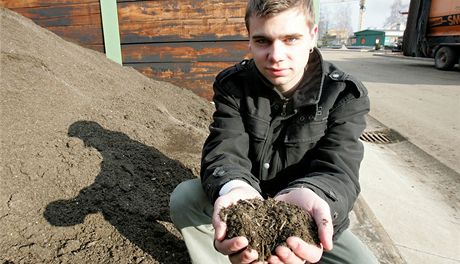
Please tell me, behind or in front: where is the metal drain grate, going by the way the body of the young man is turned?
behind

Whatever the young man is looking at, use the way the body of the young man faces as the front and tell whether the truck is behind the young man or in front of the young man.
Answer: behind

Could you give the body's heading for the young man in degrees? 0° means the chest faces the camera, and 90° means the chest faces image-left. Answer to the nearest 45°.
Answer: approximately 0°
